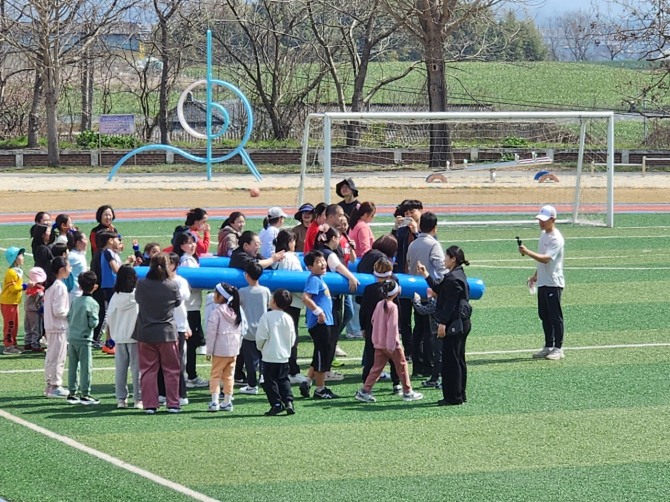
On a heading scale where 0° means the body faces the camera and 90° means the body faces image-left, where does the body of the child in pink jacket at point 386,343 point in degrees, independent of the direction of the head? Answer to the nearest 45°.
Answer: approximately 225°

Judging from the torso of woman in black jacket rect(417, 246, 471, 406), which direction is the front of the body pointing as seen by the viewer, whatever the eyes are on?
to the viewer's left

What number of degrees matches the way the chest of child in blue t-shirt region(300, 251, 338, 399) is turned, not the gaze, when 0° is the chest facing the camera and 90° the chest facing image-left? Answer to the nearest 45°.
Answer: approximately 315°

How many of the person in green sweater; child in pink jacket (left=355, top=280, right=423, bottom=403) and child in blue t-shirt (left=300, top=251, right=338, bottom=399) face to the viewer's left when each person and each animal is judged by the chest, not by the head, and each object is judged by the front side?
0

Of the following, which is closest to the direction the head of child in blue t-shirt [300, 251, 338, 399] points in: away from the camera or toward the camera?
toward the camera

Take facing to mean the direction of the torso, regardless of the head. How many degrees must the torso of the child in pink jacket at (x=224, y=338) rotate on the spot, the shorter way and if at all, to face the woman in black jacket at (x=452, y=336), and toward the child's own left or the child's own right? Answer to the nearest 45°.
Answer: approximately 135° to the child's own right

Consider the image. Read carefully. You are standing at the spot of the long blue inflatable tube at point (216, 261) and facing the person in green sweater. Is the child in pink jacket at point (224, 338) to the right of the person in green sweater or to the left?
left

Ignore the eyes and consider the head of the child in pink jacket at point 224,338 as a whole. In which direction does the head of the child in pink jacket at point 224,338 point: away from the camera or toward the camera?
away from the camera

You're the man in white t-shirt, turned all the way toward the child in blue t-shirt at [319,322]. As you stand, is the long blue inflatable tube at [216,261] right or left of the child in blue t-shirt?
right

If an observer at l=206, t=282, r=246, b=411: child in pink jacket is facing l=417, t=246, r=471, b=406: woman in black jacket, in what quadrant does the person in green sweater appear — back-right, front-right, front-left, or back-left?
back-left

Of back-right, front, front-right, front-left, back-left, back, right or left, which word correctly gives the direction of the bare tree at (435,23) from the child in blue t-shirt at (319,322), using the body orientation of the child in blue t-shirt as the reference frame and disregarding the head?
back-left

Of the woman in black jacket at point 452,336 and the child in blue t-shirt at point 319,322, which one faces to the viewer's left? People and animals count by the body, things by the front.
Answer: the woman in black jacket
